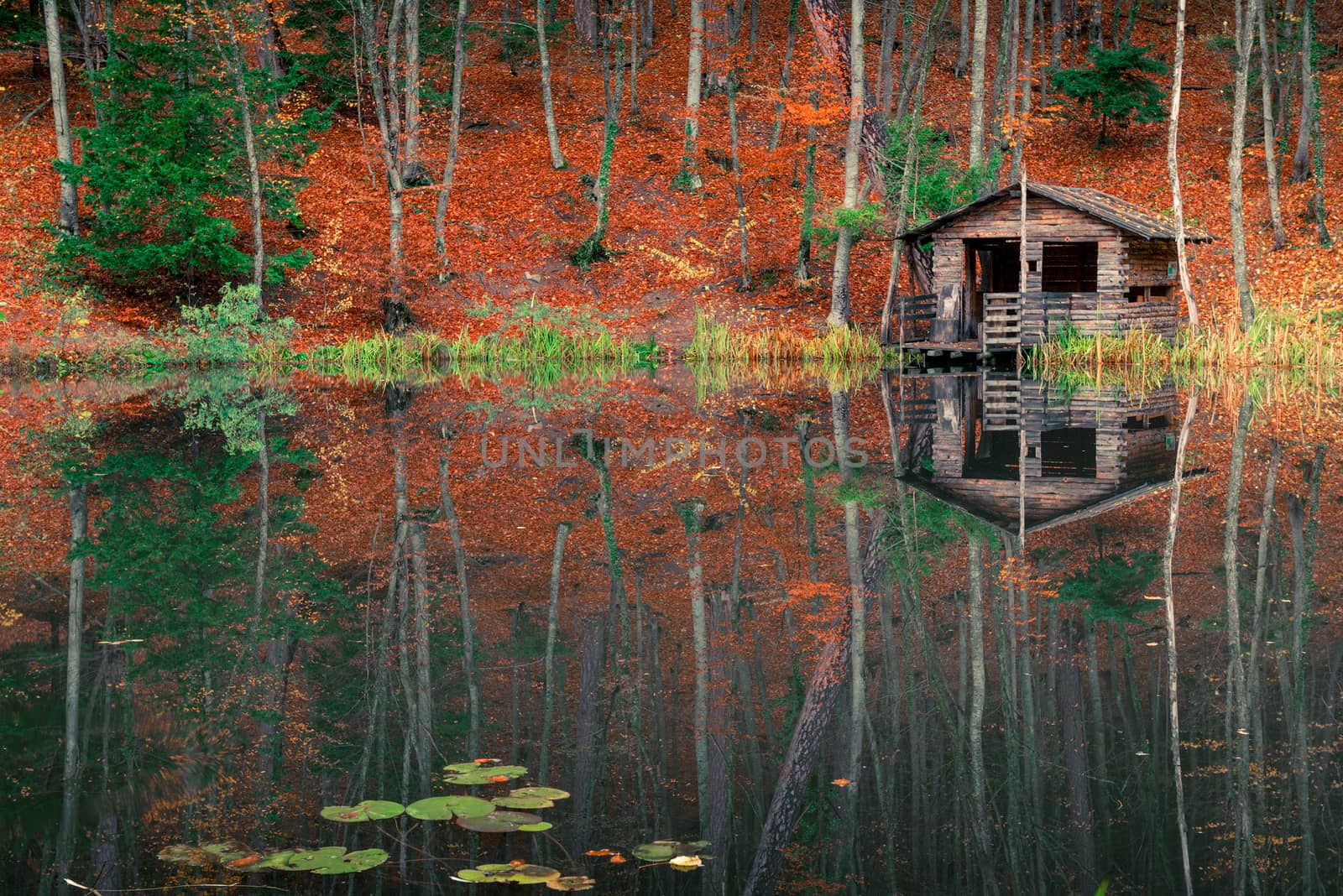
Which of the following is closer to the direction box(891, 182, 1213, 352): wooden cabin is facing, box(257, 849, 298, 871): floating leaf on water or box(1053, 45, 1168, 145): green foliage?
the floating leaf on water

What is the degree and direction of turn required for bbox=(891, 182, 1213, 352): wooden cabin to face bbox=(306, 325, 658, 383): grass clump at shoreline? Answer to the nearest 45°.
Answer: approximately 90° to its right

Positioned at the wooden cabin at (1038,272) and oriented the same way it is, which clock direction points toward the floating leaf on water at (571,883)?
The floating leaf on water is roughly at 12 o'clock from the wooden cabin.

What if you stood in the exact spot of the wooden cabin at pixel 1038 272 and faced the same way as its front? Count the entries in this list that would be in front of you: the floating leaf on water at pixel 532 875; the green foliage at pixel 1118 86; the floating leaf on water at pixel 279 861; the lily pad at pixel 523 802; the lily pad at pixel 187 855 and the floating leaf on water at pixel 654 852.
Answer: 5

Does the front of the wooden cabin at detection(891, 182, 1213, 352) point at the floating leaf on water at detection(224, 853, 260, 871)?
yes

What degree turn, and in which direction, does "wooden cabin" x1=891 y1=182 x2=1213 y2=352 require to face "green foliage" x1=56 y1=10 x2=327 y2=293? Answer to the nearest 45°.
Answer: approximately 90° to its right

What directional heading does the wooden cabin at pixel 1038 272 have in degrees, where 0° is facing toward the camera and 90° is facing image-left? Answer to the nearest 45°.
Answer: approximately 0°

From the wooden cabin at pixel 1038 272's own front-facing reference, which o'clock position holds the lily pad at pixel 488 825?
The lily pad is roughly at 12 o'clock from the wooden cabin.

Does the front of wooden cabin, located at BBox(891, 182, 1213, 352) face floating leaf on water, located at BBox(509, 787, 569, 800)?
yes

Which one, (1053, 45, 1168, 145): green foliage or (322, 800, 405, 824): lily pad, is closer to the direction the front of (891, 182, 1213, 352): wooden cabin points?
the lily pad

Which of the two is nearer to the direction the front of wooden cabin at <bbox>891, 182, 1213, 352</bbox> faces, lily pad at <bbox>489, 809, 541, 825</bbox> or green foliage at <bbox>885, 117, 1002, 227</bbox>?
the lily pad

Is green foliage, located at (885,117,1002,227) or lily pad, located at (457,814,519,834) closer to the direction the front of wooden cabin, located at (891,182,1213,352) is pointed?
the lily pad

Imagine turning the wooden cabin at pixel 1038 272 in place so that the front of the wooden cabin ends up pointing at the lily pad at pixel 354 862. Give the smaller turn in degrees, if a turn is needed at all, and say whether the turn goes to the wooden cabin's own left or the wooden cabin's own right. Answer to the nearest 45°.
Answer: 0° — it already faces it

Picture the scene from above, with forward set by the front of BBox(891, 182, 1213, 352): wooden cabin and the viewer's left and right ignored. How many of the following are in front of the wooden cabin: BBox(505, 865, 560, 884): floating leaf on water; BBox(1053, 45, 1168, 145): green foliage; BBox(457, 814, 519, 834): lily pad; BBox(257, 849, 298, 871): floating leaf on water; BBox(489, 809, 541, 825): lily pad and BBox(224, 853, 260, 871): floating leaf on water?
5

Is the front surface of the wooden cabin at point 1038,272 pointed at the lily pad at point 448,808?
yes

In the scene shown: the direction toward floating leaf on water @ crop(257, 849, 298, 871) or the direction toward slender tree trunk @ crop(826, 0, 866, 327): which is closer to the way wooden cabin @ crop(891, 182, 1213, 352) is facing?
the floating leaf on water
